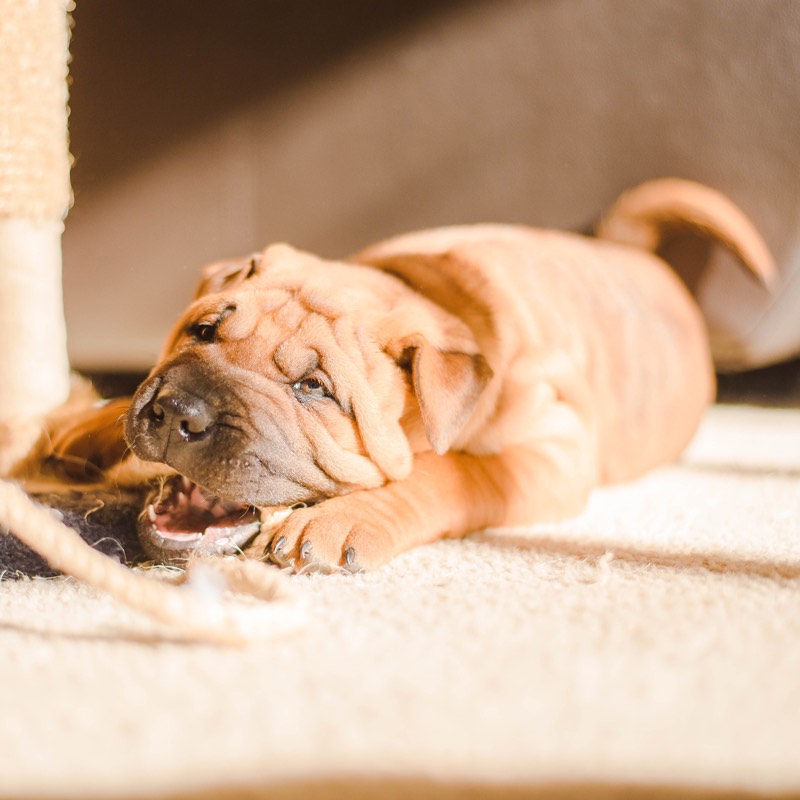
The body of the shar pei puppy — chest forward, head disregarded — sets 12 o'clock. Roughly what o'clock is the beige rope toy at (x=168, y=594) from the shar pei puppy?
The beige rope toy is roughly at 11 o'clock from the shar pei puppy.

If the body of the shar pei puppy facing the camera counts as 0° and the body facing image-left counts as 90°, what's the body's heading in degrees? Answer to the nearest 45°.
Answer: approximately 45°
